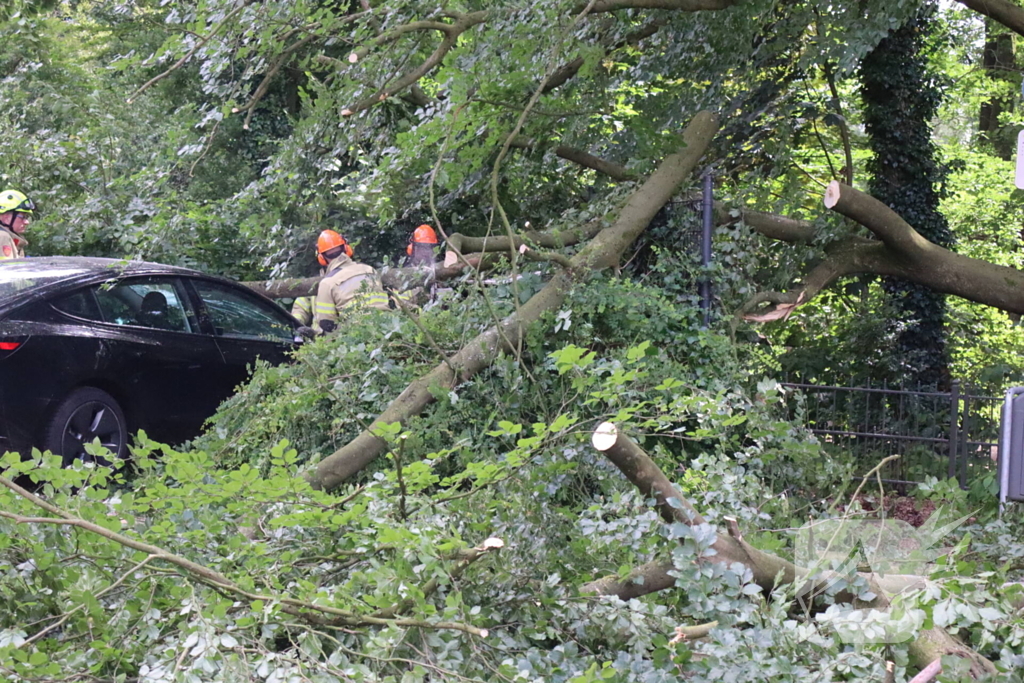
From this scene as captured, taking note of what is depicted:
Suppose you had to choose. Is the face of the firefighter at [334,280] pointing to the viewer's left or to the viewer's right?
to the viewer's left

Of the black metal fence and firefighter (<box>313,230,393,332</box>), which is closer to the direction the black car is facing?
the firefighter

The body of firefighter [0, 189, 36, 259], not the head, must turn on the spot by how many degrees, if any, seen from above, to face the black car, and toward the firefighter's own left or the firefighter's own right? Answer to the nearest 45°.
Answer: approximately 90° to the firefighter's own right

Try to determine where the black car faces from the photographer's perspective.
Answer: facing away from the viewer and to the right of the viewer

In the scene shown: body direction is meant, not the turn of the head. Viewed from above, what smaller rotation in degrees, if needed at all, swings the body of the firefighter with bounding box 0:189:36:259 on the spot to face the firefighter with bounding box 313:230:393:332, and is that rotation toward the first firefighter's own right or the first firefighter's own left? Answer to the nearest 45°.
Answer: approximately 45° to the first firefighter's own right

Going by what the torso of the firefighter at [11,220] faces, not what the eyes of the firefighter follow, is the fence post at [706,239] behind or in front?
in front

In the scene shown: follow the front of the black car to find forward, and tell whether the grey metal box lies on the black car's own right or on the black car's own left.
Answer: on the black car's own right

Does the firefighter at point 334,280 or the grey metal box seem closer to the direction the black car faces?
the firefighter

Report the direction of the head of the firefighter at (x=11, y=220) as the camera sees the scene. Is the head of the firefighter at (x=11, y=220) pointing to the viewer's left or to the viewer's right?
to the viewer's right

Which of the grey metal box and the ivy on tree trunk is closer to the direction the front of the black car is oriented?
the ivy on tree trunk

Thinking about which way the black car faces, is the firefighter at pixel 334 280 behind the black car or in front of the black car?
in front

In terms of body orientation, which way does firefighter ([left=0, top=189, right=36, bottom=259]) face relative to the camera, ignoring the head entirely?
to the viewer's right
